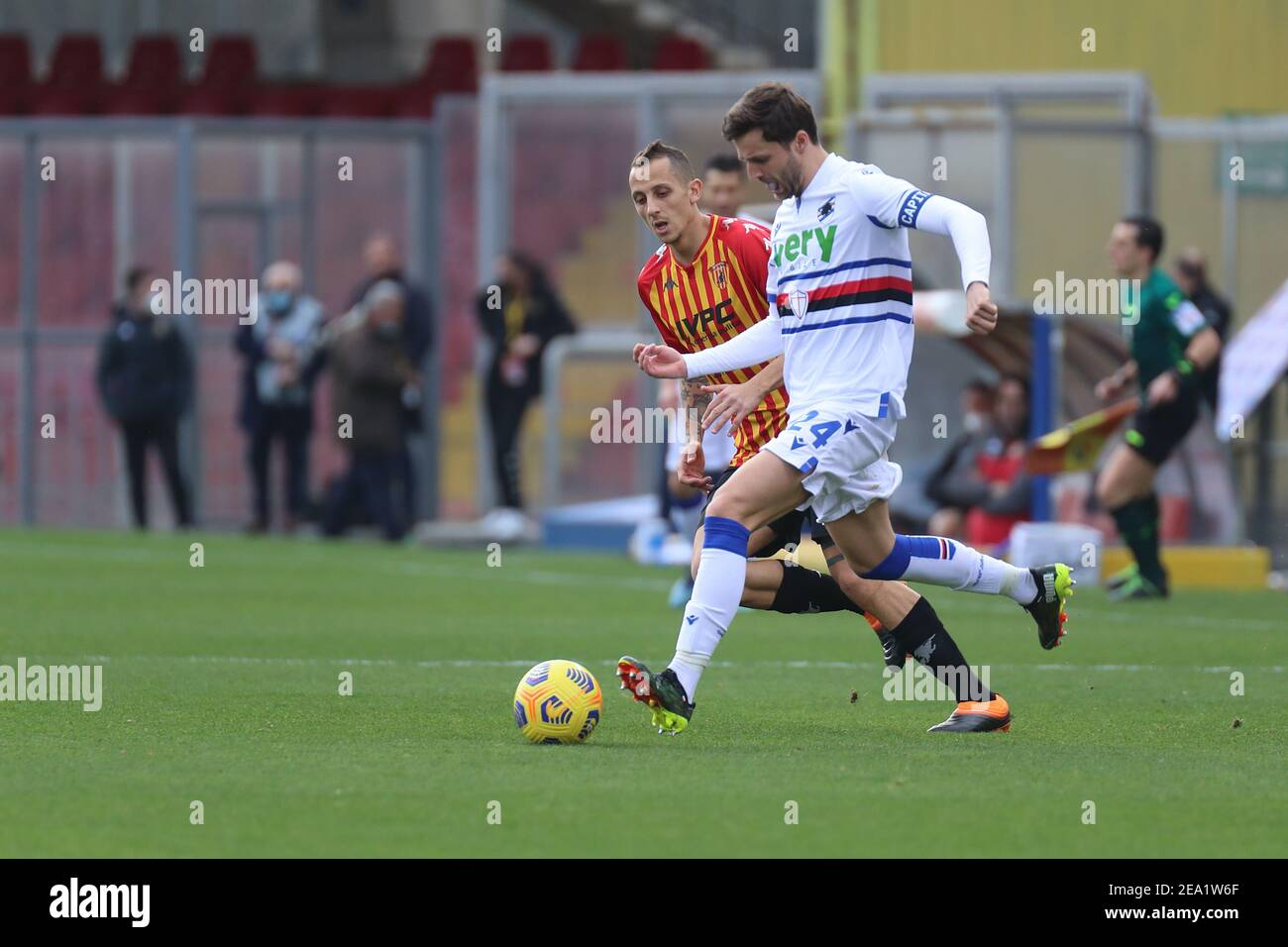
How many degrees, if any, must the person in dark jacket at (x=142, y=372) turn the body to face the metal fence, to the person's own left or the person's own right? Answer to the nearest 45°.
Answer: approximately 180°

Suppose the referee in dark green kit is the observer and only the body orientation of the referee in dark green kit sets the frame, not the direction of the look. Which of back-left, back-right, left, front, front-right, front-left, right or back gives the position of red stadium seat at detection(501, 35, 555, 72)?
front-right

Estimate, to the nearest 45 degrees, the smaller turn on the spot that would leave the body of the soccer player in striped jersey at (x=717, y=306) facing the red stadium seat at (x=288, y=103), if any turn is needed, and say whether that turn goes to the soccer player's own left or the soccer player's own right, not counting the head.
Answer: approximately 135° to the soccer player's own right

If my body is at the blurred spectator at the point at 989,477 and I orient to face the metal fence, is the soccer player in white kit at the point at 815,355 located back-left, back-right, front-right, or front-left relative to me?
back-left

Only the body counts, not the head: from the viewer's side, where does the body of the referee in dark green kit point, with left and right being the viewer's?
facing to the left of the viewer

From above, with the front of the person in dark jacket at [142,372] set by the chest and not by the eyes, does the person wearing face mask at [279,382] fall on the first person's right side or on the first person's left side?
on the first person's left side

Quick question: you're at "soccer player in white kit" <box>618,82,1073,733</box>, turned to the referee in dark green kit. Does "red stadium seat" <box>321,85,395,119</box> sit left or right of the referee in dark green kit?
left

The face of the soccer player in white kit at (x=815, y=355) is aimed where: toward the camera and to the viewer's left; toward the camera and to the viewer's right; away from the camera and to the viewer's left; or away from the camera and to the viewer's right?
toward the camera and to the viewer's left

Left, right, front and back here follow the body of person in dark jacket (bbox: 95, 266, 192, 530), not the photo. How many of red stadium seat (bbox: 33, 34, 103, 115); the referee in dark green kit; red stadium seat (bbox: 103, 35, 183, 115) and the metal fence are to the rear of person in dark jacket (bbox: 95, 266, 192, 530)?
3
